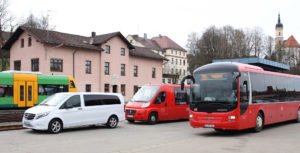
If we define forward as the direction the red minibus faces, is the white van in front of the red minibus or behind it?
in front

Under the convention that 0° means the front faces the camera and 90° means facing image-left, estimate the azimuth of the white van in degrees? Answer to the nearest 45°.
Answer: approximately 45°

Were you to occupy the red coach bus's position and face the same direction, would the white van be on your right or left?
on your right

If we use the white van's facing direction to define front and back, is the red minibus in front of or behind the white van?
behind

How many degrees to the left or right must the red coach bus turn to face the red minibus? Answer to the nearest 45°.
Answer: approximately 90° to its right
